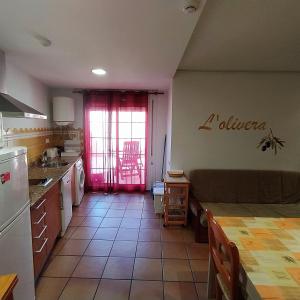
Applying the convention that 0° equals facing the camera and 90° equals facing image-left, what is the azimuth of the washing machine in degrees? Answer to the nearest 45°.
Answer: approximately 270°

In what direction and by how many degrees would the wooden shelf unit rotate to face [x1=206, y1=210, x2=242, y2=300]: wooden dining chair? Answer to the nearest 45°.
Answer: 0° — it already faces it

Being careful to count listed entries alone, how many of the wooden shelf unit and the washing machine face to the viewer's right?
1

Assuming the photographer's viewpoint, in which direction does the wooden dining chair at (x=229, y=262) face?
facing away from the viewer and to the right of the viewer

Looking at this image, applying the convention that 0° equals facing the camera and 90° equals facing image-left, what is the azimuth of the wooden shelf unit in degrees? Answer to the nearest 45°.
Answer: approximately 0°

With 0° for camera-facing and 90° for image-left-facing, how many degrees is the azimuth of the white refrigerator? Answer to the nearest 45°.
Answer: approximately 315°

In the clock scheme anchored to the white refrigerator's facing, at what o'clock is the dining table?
The dining table is roughly at 12 o'clock from the white refrigerator.

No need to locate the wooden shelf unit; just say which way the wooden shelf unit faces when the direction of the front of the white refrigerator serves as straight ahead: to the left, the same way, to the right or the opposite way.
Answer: to the right
